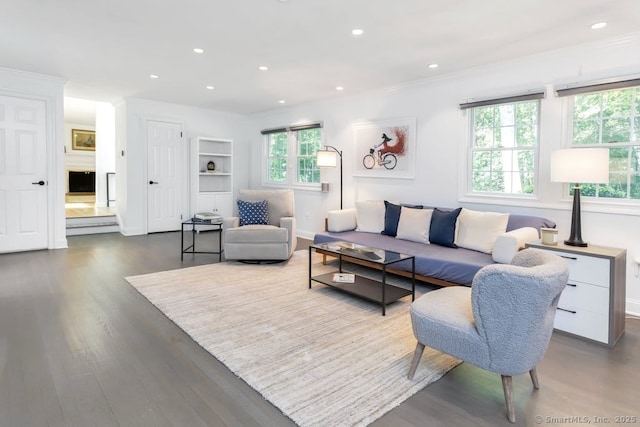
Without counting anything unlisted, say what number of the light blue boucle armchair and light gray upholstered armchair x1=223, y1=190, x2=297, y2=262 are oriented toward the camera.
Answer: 1

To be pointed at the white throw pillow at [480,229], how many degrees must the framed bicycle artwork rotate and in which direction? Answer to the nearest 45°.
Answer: approximately 90° to its left

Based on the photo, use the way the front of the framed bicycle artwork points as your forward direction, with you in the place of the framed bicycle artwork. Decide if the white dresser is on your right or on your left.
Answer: on your left

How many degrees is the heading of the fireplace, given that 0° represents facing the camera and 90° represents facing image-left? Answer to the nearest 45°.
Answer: approximately 0°

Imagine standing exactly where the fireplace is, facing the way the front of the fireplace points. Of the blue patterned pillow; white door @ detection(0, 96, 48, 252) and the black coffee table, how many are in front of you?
3

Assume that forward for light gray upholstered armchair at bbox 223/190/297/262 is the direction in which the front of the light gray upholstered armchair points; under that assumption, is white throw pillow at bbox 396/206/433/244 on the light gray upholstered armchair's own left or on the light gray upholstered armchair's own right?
on the light gray upholstered armchair's own left

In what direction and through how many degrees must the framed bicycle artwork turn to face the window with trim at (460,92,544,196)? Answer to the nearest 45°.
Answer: approximately 90° to its left

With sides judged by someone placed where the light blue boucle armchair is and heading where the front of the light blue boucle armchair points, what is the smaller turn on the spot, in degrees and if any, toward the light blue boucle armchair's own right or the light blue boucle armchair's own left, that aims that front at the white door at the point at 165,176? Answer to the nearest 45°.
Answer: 0° — it already faces it

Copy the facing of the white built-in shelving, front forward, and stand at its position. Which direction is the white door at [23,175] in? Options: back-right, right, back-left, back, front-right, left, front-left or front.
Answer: right

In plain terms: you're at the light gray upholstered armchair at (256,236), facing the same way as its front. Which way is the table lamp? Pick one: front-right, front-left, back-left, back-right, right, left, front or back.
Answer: front-left
